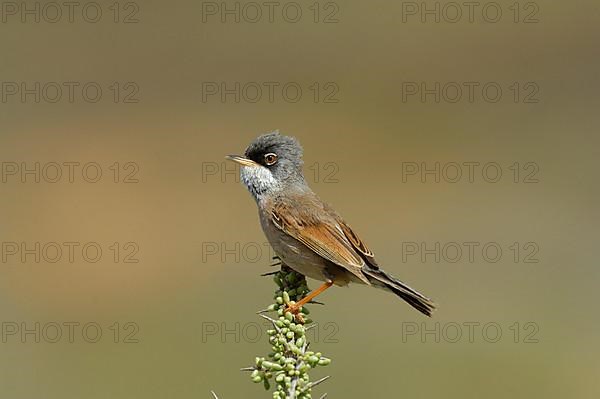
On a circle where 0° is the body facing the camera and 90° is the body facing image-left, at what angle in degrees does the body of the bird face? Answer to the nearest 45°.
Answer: approximately 90°
